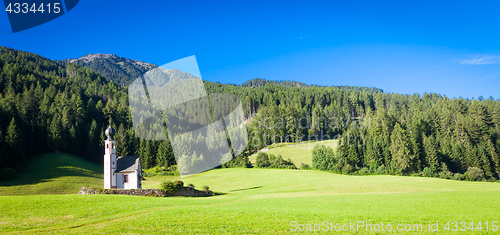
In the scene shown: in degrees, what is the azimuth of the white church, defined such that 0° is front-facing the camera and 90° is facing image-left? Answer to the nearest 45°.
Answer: approximately 315°
